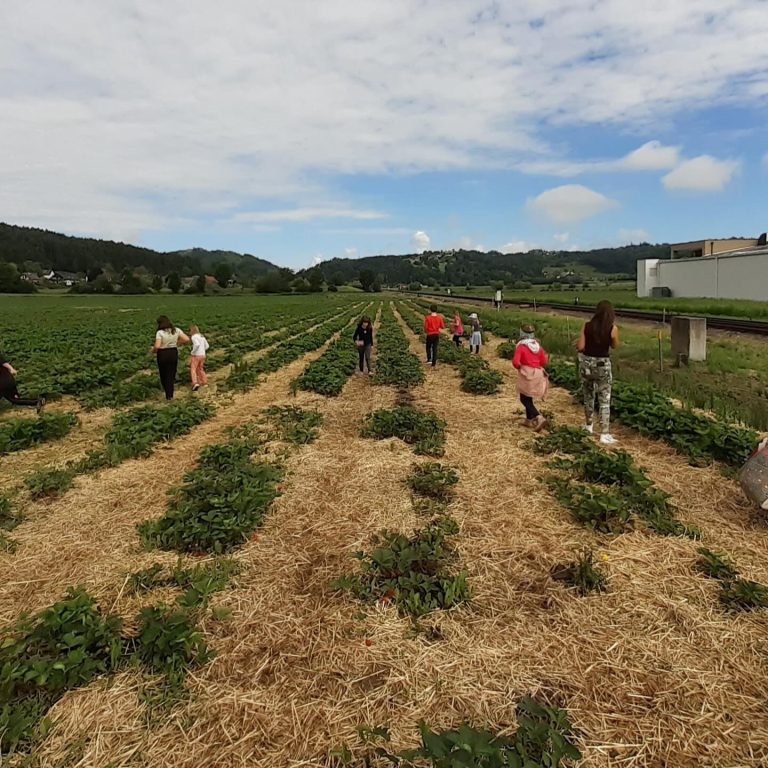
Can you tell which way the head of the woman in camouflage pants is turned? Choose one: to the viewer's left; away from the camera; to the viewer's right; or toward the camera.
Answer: away from the camera

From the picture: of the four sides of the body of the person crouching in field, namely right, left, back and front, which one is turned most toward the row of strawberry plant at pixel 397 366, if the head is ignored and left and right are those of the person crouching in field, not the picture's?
back

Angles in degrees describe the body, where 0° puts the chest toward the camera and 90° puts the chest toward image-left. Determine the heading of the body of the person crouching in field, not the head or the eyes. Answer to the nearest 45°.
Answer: approximately 90°

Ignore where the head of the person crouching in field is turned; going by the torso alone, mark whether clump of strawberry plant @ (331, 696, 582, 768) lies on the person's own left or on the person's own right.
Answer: on the person's own left

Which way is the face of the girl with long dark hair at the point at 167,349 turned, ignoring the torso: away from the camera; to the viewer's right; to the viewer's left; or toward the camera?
away from the camera

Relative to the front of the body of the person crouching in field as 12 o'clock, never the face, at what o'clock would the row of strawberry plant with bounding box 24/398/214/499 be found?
The row of strawberry plant is roughly at 8 o'clock from the person crouching in field.

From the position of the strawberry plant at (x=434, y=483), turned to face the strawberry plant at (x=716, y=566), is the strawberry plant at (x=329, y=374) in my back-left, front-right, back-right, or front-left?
back-left

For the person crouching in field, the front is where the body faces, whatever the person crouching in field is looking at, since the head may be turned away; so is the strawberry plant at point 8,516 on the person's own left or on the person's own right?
on the person's own left

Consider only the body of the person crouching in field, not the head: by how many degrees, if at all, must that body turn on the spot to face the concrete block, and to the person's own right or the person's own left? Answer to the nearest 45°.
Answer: approximately 180°

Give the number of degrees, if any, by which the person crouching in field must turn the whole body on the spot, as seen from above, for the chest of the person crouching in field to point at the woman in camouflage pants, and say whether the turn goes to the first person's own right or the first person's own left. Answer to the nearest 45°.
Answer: approximately 135° to the first person's own left

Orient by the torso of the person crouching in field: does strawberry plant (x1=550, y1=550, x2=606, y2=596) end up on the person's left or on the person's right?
on the person's left

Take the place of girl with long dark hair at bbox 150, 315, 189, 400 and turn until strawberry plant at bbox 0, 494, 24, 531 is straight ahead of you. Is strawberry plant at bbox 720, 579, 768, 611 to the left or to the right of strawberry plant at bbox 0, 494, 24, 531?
left
